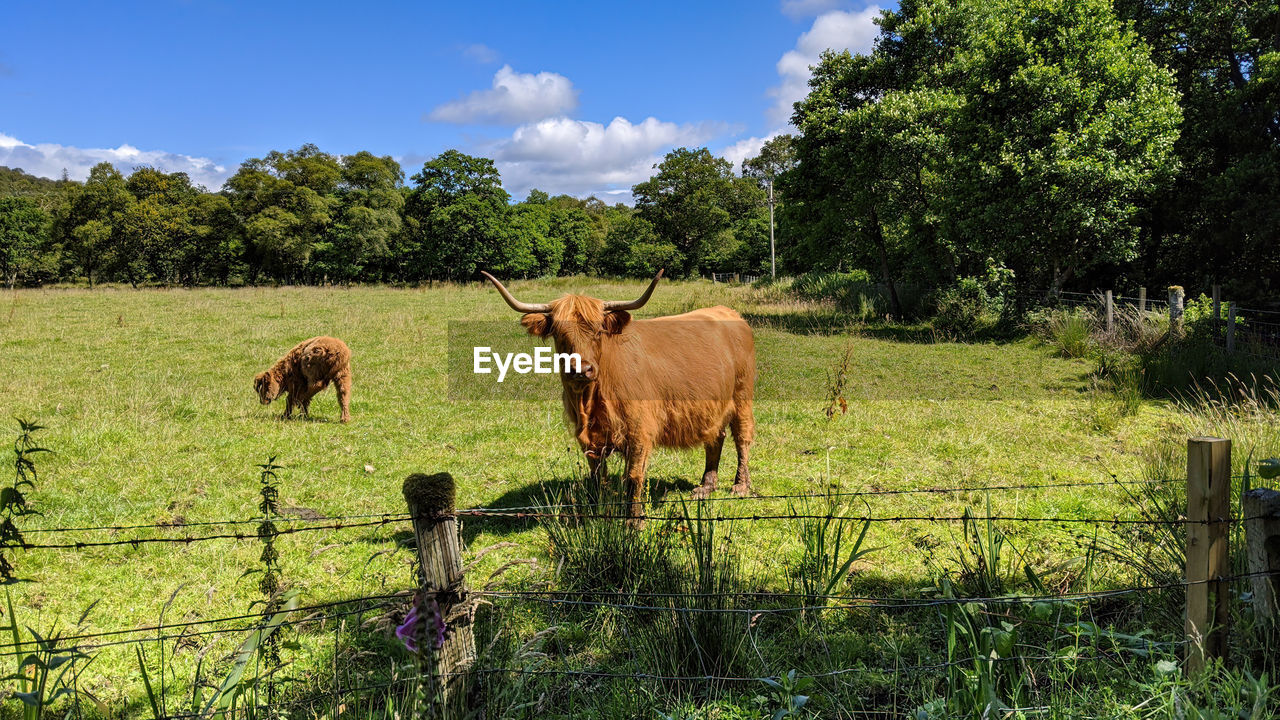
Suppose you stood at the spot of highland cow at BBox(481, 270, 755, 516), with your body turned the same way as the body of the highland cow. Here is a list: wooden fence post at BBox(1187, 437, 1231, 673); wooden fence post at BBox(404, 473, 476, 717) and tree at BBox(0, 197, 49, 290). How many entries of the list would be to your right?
1

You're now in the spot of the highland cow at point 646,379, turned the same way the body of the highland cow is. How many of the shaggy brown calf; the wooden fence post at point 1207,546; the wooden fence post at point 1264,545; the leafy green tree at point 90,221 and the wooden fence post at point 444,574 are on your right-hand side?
2

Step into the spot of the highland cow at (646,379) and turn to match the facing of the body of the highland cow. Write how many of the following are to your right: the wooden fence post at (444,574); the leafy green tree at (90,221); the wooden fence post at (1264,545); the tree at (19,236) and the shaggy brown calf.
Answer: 3

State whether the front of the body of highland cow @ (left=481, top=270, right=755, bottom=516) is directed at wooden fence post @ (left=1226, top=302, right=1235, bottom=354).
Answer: no

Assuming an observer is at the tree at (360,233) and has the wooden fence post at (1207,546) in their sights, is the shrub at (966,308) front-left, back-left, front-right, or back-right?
front-left

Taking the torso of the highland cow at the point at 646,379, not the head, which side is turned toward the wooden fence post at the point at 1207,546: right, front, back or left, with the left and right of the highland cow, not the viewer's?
left

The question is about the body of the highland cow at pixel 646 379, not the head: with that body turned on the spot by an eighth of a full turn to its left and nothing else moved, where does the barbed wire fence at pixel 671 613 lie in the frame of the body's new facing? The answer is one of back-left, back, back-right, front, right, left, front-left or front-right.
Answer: front

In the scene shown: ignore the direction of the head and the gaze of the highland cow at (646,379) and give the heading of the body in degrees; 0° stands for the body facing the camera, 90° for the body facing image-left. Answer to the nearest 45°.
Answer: approximately 45°

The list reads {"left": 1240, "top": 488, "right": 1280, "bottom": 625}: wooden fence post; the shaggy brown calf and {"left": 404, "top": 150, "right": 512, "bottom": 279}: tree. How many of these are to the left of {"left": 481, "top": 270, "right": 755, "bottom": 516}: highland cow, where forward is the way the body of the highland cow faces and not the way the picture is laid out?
1

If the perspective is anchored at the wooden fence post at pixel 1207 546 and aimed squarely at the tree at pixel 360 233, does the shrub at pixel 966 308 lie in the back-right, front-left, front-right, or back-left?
front-right

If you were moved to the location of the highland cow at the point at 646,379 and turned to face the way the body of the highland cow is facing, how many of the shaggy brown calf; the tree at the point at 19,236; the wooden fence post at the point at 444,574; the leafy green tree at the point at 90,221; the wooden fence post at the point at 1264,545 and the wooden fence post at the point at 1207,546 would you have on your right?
3

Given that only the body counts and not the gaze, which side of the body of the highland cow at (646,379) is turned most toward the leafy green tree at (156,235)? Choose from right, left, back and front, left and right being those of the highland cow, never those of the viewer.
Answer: right

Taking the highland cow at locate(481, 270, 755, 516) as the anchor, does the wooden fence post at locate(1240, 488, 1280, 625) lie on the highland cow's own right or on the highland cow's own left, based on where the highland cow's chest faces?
on the highland cow's own left

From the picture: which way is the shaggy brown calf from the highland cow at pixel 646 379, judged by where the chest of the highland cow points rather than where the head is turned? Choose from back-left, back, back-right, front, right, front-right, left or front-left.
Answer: right

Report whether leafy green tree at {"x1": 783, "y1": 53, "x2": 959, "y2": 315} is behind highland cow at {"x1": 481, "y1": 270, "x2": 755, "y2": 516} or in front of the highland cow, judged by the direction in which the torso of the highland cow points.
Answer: behind

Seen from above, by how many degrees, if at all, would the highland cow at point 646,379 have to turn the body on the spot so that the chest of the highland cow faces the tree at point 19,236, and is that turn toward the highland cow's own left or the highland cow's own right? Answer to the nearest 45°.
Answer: approximately 90° to the highland cow's own right

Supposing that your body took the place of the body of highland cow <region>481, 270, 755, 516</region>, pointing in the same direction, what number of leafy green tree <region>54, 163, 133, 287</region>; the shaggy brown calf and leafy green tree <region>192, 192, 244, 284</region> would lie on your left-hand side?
0

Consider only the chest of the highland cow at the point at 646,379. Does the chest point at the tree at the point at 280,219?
no

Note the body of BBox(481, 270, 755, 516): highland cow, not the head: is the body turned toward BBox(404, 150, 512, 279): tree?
no

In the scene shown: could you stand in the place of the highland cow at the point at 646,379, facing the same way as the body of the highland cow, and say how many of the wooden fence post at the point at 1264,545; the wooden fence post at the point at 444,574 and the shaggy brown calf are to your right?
1

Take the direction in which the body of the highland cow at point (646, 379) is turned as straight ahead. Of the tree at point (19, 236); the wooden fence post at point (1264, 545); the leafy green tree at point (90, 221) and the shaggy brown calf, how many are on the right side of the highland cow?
3
